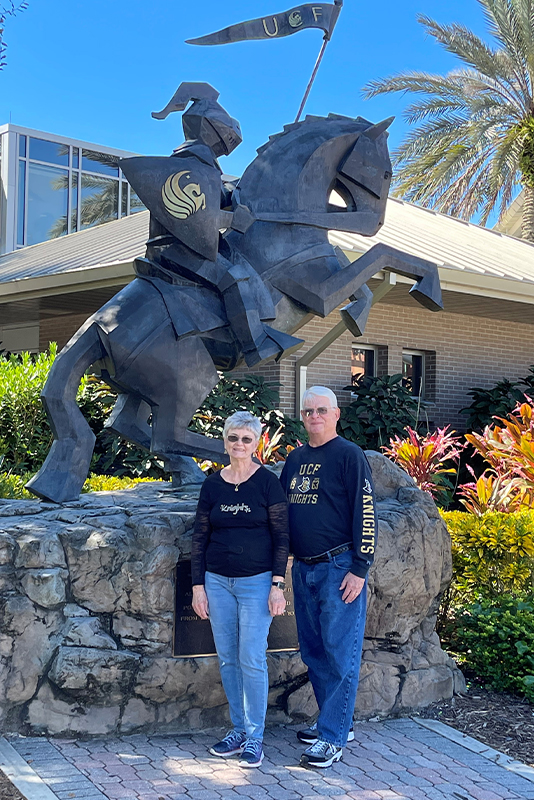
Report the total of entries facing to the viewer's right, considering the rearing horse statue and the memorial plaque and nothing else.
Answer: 1

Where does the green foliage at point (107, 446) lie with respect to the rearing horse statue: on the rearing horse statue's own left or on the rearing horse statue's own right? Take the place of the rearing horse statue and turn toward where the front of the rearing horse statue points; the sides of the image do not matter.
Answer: on the rearing horse statue's own left

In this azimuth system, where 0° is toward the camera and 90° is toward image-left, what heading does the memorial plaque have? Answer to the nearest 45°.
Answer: approximately 0°

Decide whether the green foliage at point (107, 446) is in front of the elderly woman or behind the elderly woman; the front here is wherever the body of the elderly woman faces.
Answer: behind

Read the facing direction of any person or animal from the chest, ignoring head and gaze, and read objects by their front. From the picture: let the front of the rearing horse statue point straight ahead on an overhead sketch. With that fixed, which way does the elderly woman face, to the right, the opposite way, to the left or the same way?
to the right

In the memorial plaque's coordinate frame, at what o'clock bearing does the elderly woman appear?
The elderly woman is roughly at 11 o'clock from the memorial plaque.

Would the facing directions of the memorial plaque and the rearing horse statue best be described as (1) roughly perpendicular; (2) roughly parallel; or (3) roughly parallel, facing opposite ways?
roughly perpendicular

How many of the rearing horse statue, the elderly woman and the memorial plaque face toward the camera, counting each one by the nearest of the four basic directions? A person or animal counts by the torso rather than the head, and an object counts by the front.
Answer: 2

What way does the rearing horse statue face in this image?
to the viewer's right

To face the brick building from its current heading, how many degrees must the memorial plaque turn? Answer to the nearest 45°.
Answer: approximately 180°

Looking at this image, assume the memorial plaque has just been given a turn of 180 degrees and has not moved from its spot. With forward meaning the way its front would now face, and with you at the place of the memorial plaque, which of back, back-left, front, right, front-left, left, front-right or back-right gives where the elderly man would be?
back-right
